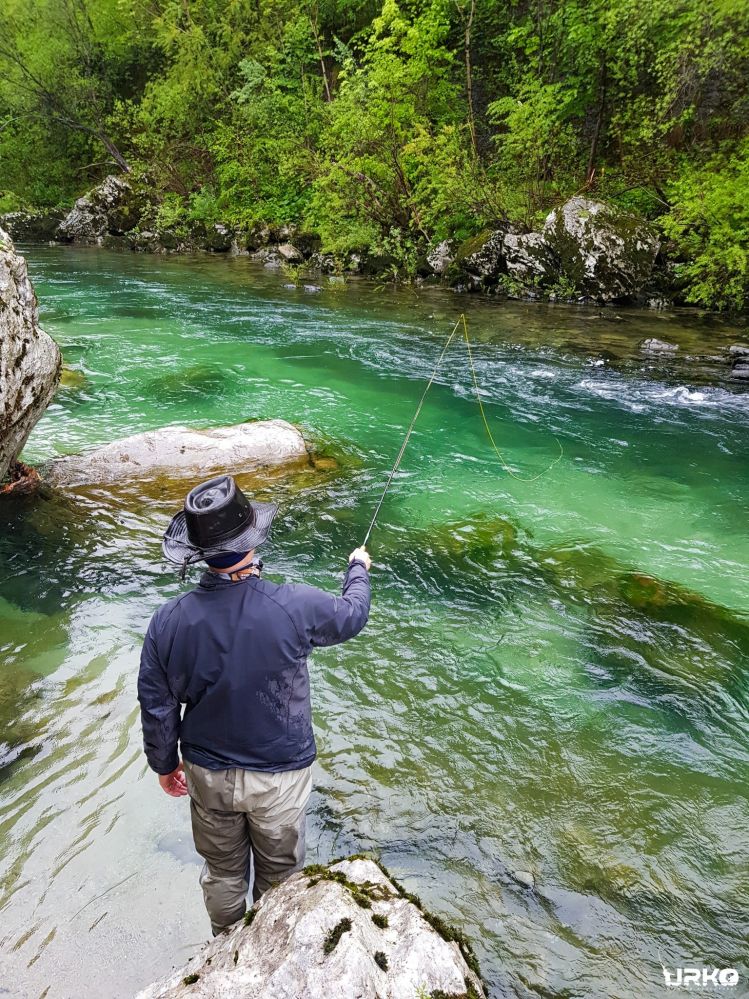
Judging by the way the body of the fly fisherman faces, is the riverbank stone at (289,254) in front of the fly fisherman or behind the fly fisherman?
in front

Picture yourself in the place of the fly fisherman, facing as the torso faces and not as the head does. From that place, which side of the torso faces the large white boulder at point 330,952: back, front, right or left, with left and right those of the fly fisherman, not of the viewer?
back

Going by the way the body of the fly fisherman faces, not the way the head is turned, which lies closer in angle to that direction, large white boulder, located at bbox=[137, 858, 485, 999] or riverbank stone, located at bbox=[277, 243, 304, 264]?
the riverbank stone

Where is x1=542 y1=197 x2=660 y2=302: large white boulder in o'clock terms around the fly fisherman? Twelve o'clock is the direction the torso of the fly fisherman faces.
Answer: The large white boulder is roughly at 1 o'clock from the fly fisherman.

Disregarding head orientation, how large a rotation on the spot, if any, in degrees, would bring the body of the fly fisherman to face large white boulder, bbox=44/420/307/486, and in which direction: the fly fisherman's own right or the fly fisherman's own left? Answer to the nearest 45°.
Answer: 0° — they already face it

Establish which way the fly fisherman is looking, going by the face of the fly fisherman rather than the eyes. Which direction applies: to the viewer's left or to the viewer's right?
to the viewer's right

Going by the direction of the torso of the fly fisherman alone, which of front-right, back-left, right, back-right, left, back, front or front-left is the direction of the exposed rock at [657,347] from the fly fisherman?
front-right

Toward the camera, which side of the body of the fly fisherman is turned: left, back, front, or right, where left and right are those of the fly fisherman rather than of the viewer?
back
